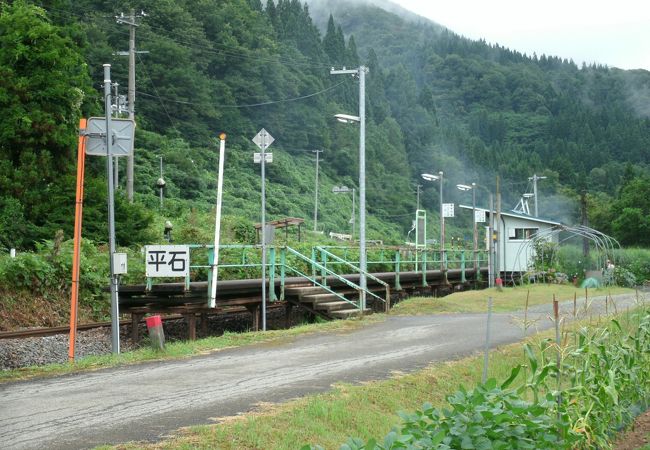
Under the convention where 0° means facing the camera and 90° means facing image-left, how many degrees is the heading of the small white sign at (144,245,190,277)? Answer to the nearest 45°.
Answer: approximately 0°

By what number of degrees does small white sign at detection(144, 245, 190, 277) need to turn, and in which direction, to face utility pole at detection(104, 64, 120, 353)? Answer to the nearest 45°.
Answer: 0° — it already faces it

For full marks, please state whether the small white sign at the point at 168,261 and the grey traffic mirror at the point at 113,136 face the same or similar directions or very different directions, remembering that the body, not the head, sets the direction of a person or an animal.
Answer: very different directions

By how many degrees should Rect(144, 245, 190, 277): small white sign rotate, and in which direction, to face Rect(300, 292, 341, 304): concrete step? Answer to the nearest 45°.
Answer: approximately 135° to its left

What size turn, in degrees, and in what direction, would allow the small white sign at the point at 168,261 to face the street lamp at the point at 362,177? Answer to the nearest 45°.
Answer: approximately 135° to its left

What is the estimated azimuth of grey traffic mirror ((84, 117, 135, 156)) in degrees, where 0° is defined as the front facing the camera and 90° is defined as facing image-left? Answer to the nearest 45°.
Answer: approximately 180°

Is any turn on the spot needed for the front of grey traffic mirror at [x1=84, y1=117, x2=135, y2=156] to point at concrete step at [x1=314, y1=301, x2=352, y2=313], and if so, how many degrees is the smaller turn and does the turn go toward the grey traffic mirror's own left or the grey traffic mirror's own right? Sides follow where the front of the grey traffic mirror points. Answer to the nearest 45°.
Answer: approximately 45° to the grey traffic mirror's own right

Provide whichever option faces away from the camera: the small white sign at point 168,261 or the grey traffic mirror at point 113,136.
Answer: the grey traffic mirror
